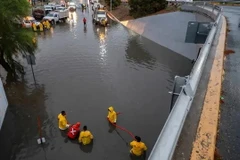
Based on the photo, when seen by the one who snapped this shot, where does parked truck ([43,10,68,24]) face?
facing the viewer and to the left of the viewer

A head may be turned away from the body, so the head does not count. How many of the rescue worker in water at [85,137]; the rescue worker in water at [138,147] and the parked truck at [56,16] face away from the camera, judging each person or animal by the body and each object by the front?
2

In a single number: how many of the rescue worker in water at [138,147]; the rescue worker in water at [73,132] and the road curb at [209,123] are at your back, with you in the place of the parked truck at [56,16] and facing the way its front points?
0

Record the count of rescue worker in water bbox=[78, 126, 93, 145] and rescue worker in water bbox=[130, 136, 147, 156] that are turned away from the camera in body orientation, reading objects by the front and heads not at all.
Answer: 2

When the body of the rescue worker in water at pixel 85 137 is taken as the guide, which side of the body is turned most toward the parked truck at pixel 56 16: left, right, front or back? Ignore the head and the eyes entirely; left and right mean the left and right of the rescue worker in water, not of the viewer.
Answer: front

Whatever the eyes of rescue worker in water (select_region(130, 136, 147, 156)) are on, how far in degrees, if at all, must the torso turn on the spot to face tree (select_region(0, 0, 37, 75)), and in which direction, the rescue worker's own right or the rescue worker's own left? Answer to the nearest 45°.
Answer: approximately 45° to the rescue worker's own left

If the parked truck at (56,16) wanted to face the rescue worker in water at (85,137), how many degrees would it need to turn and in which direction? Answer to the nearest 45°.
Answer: approximately 45° to its left

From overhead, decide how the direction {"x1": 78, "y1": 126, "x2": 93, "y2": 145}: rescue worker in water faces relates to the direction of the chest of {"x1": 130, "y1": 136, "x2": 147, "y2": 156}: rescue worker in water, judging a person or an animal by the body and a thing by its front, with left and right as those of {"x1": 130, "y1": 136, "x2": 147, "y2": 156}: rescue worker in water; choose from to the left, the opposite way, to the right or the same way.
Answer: the same way

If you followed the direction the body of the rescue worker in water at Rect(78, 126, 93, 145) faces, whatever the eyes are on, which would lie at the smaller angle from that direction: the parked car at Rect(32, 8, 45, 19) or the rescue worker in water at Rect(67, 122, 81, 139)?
the parked car

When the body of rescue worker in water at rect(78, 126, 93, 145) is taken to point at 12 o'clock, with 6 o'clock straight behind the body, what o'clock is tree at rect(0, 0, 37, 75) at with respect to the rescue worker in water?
The tree is roughly at 11 o'clock from the rescue worker in water.

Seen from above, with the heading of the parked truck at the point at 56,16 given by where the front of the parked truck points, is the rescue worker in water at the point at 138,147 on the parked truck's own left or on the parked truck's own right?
on the parked truck's own left

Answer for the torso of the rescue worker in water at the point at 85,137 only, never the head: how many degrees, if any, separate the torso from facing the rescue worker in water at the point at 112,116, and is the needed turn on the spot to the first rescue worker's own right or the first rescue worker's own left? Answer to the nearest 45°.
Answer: approximately 45° to the first rescue worker's own right

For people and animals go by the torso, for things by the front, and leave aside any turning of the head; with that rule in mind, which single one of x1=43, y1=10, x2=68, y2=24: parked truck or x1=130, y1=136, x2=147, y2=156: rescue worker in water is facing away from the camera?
the rescue worker in water

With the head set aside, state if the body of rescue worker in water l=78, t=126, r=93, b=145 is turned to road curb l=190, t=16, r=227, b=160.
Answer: no

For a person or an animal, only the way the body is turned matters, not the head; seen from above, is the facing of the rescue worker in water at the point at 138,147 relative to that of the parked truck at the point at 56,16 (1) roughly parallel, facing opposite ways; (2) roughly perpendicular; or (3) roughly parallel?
roughly parallel, facing opposite ways

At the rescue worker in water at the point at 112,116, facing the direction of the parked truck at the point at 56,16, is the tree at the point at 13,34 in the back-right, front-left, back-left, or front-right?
front-left

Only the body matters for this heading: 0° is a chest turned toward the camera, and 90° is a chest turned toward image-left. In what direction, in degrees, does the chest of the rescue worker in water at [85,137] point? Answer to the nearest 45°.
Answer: approximately 180°

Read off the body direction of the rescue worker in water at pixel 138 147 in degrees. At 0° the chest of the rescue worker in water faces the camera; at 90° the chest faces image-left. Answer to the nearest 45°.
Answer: approximately 180°

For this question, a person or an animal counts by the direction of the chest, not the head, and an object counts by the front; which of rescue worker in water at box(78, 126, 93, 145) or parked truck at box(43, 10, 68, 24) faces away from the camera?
the rescue worker in water
